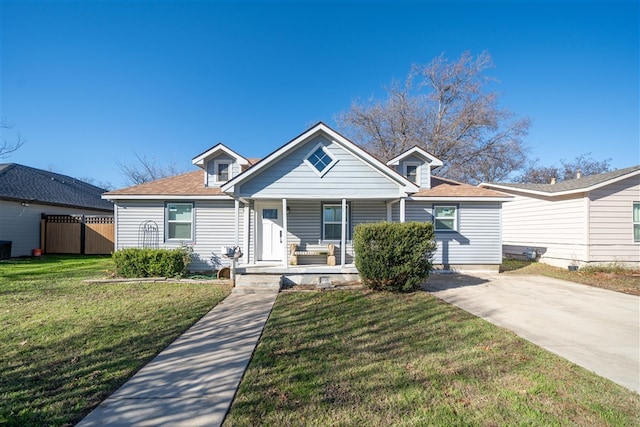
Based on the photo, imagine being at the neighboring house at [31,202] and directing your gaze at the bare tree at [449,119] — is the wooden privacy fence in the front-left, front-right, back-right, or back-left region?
front-right

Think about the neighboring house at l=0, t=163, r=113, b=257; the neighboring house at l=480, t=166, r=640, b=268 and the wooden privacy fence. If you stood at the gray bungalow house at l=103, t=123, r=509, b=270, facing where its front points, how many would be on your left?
1

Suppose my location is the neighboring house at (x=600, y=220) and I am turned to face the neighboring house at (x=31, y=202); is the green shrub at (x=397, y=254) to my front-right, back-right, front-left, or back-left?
front-left

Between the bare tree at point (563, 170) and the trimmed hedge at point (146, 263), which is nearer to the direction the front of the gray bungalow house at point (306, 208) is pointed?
the trimmed hedge

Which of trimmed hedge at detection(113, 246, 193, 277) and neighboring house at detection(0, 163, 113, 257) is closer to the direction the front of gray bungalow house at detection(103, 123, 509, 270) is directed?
the trimmed hedge

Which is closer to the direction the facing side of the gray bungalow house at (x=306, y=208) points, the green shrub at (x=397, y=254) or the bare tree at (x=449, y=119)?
the green shrub

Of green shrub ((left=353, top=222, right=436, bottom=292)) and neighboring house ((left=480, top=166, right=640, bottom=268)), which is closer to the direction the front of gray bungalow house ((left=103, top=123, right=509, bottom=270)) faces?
the green shrub

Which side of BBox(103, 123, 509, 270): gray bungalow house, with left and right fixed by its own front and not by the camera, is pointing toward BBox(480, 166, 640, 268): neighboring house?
left

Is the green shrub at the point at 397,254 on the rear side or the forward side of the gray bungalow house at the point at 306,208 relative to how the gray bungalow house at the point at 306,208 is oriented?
on the forward side

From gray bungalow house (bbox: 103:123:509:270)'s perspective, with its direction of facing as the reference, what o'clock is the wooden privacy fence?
The wooden privacy fence is roughly at 4 o'clock from the gray bungalow house.

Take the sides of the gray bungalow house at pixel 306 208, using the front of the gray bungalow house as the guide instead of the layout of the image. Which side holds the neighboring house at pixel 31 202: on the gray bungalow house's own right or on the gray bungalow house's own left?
on the gray bungalow house's own right

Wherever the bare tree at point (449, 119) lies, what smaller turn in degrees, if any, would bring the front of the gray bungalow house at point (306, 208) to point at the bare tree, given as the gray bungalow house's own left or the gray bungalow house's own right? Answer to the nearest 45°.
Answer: approximately 135° to the gray bungalow house's own left

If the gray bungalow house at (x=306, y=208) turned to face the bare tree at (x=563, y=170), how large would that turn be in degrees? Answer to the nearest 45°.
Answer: approximately 135° to its left

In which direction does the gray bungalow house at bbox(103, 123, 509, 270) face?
toward the camera
